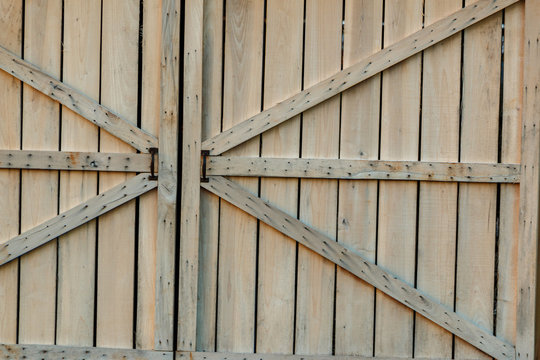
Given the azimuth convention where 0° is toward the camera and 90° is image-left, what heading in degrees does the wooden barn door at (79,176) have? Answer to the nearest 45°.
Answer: approximately 0°

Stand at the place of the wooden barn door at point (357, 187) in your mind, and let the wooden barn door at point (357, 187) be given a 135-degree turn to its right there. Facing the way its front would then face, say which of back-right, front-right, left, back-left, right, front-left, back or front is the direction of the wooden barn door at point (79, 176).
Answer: front-left

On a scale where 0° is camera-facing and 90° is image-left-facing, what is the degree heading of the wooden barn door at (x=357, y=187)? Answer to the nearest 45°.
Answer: approximately 0°
